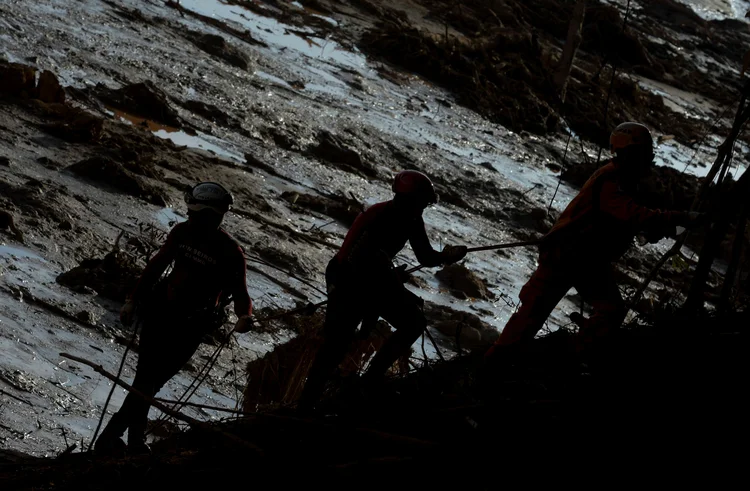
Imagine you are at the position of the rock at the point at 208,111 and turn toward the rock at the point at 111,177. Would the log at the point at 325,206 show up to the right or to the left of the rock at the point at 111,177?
left

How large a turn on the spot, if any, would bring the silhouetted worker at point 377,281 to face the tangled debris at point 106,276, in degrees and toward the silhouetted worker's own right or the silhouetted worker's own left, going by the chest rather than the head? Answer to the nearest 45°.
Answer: approximately 135° to the silhouetted worker's own left

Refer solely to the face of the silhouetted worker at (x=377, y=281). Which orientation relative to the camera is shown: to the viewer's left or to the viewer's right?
to the viewer's right

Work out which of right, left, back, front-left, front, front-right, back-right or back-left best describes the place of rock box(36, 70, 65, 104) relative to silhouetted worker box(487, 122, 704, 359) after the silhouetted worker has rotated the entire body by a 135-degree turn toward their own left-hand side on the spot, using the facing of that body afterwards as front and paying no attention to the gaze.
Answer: front

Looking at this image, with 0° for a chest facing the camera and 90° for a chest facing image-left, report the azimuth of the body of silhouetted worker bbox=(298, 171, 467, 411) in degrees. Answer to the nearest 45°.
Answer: approximately 270°

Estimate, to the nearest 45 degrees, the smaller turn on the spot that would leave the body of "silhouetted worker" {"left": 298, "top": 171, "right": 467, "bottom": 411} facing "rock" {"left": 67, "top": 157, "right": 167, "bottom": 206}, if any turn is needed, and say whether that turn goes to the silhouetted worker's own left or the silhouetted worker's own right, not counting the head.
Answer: approximately 135° to the silhouetted worker's own left

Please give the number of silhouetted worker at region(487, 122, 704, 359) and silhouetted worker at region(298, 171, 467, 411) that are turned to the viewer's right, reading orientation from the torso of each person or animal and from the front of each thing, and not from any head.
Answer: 2

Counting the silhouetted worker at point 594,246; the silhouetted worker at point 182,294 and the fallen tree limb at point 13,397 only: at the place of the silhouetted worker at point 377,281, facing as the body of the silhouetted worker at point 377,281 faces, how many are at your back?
2

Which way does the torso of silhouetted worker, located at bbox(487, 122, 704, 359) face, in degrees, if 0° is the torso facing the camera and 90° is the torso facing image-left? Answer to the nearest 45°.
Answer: approximately 270°

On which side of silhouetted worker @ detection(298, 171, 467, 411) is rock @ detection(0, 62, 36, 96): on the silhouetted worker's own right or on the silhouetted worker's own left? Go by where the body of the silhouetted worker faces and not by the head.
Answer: on the silhouetted worker's own left

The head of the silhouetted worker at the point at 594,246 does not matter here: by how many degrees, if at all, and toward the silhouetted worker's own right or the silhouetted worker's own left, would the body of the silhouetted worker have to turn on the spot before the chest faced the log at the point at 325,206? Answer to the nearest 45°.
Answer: approximately 135° to the silhouetted worker's own left
